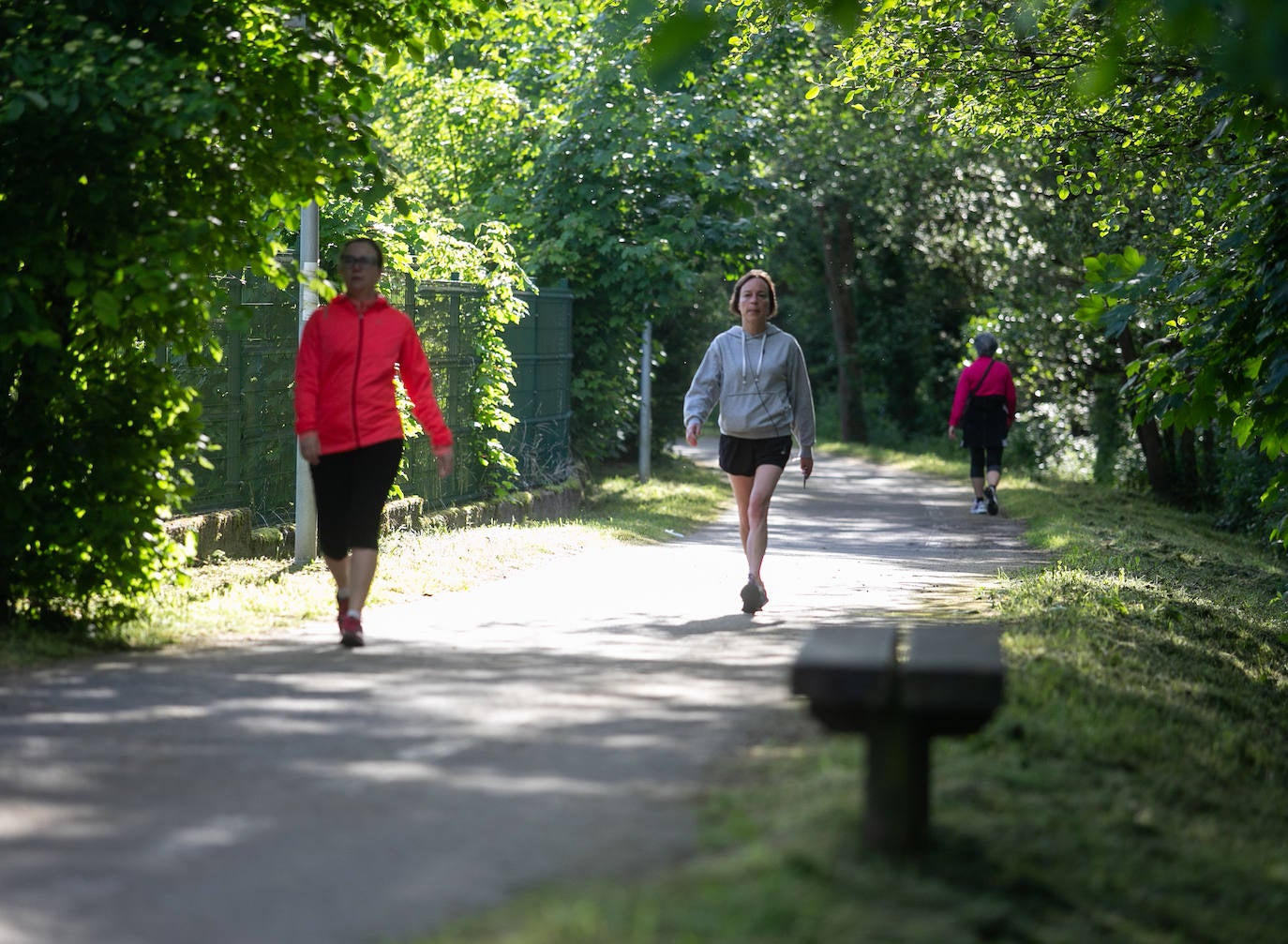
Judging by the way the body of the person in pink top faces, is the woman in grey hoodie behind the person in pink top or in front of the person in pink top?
behind

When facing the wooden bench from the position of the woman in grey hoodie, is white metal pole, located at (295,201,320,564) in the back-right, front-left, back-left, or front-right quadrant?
back-right

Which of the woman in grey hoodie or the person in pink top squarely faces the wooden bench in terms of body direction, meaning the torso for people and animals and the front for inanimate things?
the woman in grey hoodie

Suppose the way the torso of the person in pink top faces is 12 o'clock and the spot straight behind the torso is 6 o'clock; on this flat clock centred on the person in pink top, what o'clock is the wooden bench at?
The wooden bench is roughly at 6 o'clock from the person in pink top.

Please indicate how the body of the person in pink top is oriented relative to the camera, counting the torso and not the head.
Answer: away from the camera

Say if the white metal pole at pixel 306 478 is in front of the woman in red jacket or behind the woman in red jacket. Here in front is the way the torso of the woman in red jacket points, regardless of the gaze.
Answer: behind

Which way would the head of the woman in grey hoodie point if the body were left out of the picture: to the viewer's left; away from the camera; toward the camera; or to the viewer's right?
toward the camera

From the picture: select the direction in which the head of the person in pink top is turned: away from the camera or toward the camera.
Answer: away from the camera

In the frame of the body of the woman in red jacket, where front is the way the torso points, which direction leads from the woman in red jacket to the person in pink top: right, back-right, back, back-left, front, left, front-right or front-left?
back-left

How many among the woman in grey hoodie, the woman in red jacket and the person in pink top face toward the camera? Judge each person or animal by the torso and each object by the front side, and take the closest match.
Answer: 2

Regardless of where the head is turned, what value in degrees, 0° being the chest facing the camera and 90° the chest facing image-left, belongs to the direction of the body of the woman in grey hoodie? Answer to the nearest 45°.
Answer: approximately 0°

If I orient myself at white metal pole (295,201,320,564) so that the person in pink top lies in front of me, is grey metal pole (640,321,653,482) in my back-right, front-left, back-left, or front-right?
front-left

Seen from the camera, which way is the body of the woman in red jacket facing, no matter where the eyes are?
toward the camera

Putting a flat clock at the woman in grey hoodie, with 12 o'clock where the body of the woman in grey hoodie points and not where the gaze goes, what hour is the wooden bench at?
The wooden bench is roughly at 12 o'clock from the woman in grey hoodie.

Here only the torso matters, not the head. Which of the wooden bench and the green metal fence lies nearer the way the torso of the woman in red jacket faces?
the wooden bench

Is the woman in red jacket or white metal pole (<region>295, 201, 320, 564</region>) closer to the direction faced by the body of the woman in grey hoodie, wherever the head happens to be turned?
the woman in red jacket

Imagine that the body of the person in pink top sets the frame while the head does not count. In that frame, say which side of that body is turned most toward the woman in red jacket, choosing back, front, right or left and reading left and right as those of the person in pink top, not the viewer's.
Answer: back
